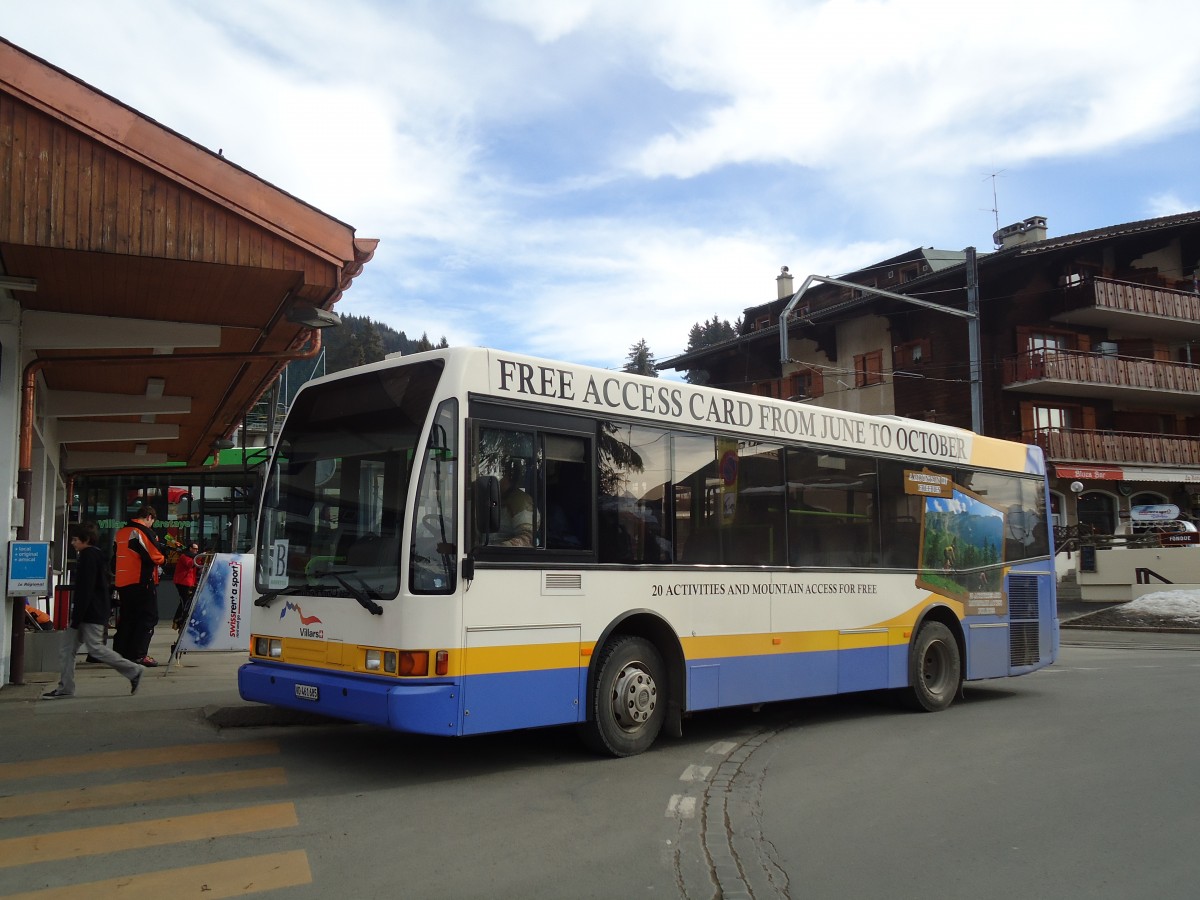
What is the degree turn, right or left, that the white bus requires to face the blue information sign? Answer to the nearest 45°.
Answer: approximately 90° to its right

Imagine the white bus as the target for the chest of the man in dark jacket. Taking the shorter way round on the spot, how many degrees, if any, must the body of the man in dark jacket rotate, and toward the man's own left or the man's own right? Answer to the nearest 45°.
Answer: approximately 135° to the man's own left

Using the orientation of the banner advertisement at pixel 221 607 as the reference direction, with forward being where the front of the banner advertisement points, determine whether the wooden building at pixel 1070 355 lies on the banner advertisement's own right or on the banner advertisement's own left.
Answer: on the banner advertisement's own left

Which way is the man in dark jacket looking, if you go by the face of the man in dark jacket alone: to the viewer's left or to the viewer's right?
to the viewer's left

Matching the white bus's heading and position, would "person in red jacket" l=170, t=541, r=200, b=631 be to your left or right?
on your right

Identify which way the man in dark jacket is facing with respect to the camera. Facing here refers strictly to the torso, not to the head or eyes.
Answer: to the viewer's left

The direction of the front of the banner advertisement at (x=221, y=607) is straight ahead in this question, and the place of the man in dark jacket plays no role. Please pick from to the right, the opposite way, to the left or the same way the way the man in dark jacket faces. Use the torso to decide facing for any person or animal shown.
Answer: to the right

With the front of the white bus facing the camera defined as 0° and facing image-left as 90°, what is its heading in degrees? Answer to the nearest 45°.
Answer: approximately 45°

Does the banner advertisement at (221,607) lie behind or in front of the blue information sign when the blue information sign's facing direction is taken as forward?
behind

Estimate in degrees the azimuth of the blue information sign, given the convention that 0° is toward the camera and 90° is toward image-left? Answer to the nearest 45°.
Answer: approximately 0°

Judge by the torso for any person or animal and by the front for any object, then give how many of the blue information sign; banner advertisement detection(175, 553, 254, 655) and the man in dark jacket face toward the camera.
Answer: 2

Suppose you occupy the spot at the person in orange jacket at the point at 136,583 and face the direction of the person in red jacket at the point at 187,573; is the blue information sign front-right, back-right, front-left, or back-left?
back-left

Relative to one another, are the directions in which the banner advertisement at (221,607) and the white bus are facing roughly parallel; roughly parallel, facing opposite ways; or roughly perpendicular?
roughly perpendicular

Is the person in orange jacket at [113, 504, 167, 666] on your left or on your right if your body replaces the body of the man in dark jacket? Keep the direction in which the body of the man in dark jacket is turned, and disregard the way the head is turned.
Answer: on your right

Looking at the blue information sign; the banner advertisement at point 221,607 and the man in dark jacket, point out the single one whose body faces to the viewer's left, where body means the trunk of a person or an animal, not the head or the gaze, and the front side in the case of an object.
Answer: the man in dark jacket

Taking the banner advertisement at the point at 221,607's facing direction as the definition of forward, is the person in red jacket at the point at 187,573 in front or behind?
behind
